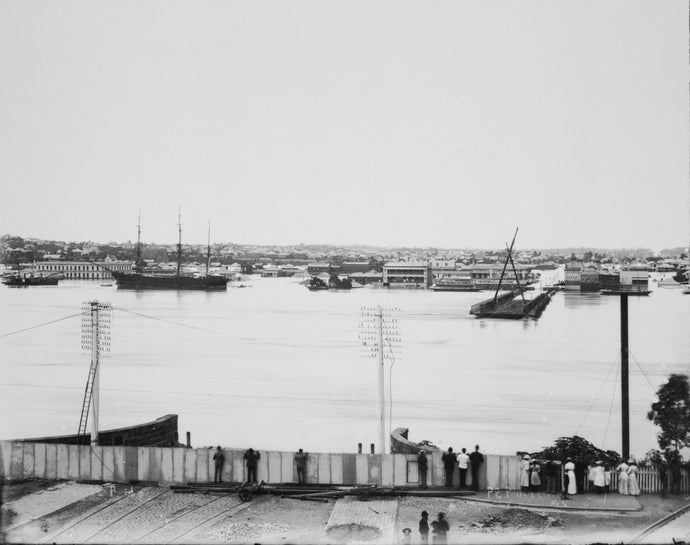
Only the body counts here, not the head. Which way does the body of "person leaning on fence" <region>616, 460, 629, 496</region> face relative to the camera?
away from the camera

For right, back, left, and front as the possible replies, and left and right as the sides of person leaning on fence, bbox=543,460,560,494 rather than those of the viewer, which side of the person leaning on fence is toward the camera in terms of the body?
back

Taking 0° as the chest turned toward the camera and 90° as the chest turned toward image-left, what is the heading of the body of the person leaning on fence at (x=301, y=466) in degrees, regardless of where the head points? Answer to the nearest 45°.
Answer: approximately 180°

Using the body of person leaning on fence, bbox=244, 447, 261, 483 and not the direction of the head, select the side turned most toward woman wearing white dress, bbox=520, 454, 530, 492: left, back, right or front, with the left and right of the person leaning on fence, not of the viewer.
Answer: right

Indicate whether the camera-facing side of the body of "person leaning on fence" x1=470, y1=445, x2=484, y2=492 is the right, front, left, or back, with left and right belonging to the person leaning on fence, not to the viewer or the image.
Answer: back

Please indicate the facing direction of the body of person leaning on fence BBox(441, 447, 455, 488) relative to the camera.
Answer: away from the camera

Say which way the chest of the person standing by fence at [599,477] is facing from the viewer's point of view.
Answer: away from the camera

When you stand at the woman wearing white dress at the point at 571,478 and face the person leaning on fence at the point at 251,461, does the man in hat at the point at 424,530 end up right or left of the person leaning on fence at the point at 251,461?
left

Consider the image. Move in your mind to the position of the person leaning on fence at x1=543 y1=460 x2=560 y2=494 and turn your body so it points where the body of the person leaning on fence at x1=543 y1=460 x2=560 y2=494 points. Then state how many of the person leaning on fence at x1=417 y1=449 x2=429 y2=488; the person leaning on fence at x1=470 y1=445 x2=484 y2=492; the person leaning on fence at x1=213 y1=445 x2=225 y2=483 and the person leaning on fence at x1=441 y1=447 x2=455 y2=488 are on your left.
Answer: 4

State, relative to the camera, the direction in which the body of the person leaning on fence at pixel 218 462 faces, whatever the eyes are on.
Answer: away from the camera

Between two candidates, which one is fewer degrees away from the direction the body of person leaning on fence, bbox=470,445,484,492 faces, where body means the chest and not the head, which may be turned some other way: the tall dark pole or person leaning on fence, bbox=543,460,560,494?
the tall dark pole

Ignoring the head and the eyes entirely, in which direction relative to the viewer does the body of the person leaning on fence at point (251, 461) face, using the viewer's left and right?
facing away from the viewer
